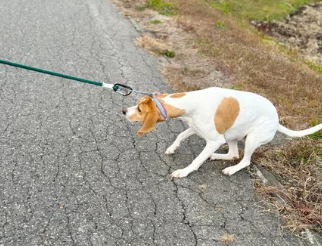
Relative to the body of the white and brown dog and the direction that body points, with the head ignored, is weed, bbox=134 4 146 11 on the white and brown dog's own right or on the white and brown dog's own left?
on the white and brown dog's own right

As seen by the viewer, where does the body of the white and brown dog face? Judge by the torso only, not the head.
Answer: to the viewer's left

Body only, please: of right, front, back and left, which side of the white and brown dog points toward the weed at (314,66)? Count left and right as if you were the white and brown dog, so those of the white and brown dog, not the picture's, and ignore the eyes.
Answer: right

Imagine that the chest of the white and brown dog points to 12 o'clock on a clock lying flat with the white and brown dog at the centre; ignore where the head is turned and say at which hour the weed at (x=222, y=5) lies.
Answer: The weed is roughly at 3 o'clock from the white and brown dog.

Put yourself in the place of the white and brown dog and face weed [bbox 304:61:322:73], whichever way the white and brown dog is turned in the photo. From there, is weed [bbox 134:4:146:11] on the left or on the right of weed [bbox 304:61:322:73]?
left
